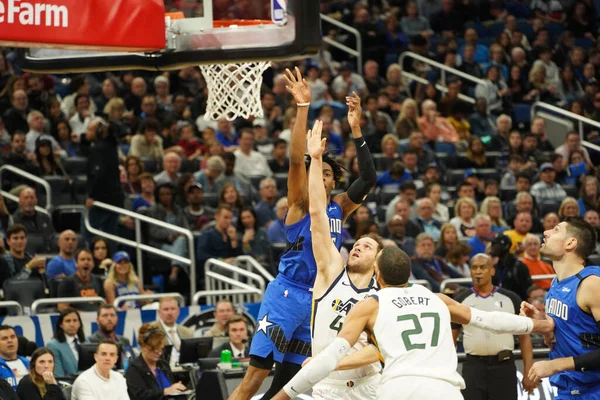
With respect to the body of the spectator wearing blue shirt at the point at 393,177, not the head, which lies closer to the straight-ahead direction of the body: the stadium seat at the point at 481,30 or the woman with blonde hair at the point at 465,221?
the woman with blonde hair

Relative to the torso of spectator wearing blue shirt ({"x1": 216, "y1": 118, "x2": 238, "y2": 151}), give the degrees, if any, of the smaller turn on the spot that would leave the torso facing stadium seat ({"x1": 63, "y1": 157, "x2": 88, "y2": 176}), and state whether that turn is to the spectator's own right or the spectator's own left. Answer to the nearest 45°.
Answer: approximately 45° to the spectator's own right

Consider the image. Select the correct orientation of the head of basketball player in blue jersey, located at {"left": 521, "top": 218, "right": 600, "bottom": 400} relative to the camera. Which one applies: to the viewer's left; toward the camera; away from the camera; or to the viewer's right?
to the viewer's left

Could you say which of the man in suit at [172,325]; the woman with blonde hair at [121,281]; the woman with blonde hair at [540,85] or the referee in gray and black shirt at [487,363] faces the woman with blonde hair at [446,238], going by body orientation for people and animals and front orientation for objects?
the woman with blonde hair at [540,85]

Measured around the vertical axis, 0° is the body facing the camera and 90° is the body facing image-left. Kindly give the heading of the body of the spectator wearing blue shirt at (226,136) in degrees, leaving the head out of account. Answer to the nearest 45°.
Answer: approximately 0°

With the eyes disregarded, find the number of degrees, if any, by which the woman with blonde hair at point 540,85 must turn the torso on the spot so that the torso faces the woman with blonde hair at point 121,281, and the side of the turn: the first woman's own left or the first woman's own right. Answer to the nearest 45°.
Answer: approximately 45° to the first woman's own right

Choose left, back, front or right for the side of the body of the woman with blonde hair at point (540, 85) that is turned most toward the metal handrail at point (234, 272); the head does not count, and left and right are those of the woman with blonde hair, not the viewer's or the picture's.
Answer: front

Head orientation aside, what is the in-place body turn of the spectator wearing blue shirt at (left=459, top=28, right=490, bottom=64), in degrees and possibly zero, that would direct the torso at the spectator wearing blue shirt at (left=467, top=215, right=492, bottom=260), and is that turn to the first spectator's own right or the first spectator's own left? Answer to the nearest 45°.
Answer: approximately 45° to the first spectator's own left

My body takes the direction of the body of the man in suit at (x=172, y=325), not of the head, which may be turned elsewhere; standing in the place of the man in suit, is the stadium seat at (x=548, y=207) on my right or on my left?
on my left
